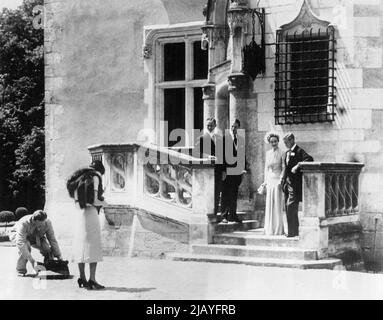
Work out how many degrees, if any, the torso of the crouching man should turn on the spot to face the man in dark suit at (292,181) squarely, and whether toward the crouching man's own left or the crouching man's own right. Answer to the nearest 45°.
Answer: approximately 45° to the crouching man's own left

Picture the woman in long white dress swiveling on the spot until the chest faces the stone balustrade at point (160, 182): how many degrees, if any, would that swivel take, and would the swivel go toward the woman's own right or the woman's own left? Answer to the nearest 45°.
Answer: approximately 90° to the woman's own right

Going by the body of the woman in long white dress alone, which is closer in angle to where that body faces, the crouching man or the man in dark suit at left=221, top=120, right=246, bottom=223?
the crouching man

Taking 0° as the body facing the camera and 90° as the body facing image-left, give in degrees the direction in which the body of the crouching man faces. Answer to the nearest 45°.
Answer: approximately 315°
